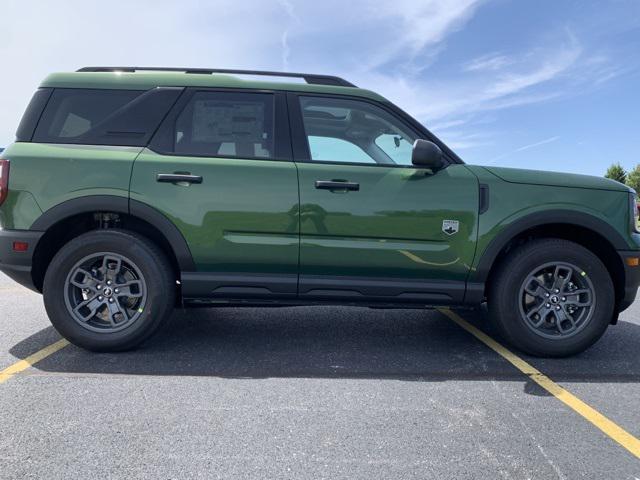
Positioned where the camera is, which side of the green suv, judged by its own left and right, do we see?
right
